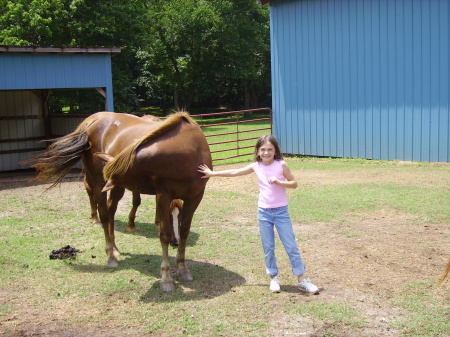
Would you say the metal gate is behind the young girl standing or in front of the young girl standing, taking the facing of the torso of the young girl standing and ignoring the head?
behind

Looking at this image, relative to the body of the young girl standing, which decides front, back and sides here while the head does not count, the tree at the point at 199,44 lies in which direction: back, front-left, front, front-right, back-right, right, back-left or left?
back

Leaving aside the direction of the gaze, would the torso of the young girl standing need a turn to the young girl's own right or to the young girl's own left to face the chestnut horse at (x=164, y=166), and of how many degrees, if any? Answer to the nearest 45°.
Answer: approximately 90° to the young girl's own right

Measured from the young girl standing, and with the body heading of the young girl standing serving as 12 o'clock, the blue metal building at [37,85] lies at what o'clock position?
The blue metal building is roughly at 5 o'clock from the young girl standing.

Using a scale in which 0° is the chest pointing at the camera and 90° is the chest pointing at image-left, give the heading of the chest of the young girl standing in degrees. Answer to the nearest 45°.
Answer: approximately 0°
